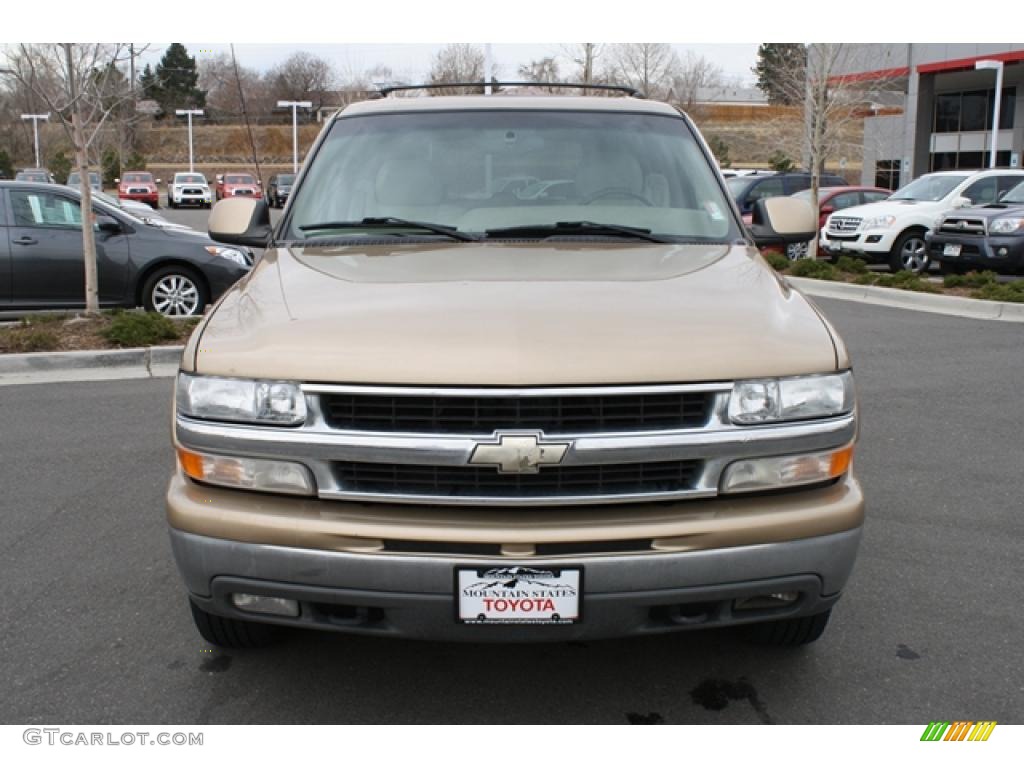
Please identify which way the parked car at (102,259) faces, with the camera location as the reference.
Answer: facing to the right of the viewer

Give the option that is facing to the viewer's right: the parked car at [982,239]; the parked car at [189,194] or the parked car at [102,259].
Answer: the parked car at [102,259]

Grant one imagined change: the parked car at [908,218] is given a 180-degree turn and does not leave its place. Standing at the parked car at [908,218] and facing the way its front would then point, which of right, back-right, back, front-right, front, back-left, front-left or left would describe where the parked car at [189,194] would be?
left

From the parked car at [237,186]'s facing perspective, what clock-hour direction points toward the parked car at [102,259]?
the parked car at [102,259] is roughly at 12 o'clock from the parked car at [237,186].

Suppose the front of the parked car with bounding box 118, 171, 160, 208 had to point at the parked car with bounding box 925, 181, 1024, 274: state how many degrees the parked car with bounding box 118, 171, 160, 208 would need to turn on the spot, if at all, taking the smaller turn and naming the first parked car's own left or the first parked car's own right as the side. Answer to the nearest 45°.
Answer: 0° — it already faces it

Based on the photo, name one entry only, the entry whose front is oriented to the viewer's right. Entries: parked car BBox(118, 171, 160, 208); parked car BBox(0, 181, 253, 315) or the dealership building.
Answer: parked car BBox(0, 181, 253, 315)

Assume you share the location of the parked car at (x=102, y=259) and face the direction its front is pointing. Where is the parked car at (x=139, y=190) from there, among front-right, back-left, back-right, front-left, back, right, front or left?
left

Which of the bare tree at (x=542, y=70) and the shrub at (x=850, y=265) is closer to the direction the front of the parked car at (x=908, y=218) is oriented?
the shrub

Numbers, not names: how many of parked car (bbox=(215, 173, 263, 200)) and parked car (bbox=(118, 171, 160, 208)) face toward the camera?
2
